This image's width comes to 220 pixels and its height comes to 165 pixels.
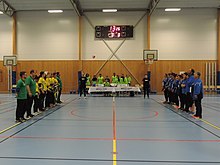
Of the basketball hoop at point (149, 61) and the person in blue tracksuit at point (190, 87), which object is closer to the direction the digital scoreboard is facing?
the person in blue tracksuit

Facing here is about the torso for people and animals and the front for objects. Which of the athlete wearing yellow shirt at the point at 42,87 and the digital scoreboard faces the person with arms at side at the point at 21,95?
the digital scoreboard

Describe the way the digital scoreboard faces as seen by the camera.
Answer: facing the viewer

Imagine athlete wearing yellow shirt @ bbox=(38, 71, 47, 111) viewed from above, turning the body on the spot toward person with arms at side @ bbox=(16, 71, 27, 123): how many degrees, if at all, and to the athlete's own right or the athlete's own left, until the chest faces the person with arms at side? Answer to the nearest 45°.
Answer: approximately 90° to the athlete's own right

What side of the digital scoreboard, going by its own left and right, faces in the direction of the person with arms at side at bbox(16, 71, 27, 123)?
front

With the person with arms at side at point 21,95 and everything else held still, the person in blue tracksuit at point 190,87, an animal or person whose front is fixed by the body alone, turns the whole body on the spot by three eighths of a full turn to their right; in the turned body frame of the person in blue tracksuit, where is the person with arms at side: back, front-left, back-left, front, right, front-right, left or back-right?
back

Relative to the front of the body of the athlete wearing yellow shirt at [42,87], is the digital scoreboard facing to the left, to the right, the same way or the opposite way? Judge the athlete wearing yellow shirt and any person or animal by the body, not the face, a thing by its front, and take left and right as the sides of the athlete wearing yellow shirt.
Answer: to the right

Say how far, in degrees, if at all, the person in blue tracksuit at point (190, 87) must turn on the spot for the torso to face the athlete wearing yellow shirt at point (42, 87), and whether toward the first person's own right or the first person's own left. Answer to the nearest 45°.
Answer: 0° — they already face them

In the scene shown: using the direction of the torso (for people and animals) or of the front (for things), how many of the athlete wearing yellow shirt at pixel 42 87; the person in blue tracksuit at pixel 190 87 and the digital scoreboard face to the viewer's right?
1

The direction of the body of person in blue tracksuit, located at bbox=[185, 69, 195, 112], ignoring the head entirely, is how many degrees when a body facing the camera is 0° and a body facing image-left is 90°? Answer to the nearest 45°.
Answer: approximately 90°

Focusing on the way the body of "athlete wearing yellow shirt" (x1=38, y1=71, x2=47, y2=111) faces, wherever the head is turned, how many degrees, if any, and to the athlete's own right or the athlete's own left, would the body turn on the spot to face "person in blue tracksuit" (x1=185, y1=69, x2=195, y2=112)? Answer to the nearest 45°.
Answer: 0° — they already face them

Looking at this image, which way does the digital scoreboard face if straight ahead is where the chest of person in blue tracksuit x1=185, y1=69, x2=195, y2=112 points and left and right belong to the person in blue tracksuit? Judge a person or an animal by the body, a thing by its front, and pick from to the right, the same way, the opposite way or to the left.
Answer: to the left

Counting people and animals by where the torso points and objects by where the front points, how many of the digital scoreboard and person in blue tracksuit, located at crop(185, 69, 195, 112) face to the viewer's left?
1

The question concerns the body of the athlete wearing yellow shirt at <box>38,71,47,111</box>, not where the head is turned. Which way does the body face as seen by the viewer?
to the viewer's right

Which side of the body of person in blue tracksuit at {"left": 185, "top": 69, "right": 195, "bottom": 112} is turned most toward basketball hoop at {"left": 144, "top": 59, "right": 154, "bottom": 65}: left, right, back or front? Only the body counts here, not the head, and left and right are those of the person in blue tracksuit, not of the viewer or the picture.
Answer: right

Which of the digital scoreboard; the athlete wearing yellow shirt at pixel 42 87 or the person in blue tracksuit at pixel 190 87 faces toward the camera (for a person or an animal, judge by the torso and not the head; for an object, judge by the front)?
the digital scoreboard

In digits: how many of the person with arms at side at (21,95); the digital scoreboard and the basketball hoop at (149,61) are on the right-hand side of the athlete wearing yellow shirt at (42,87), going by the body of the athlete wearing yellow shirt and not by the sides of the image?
1
